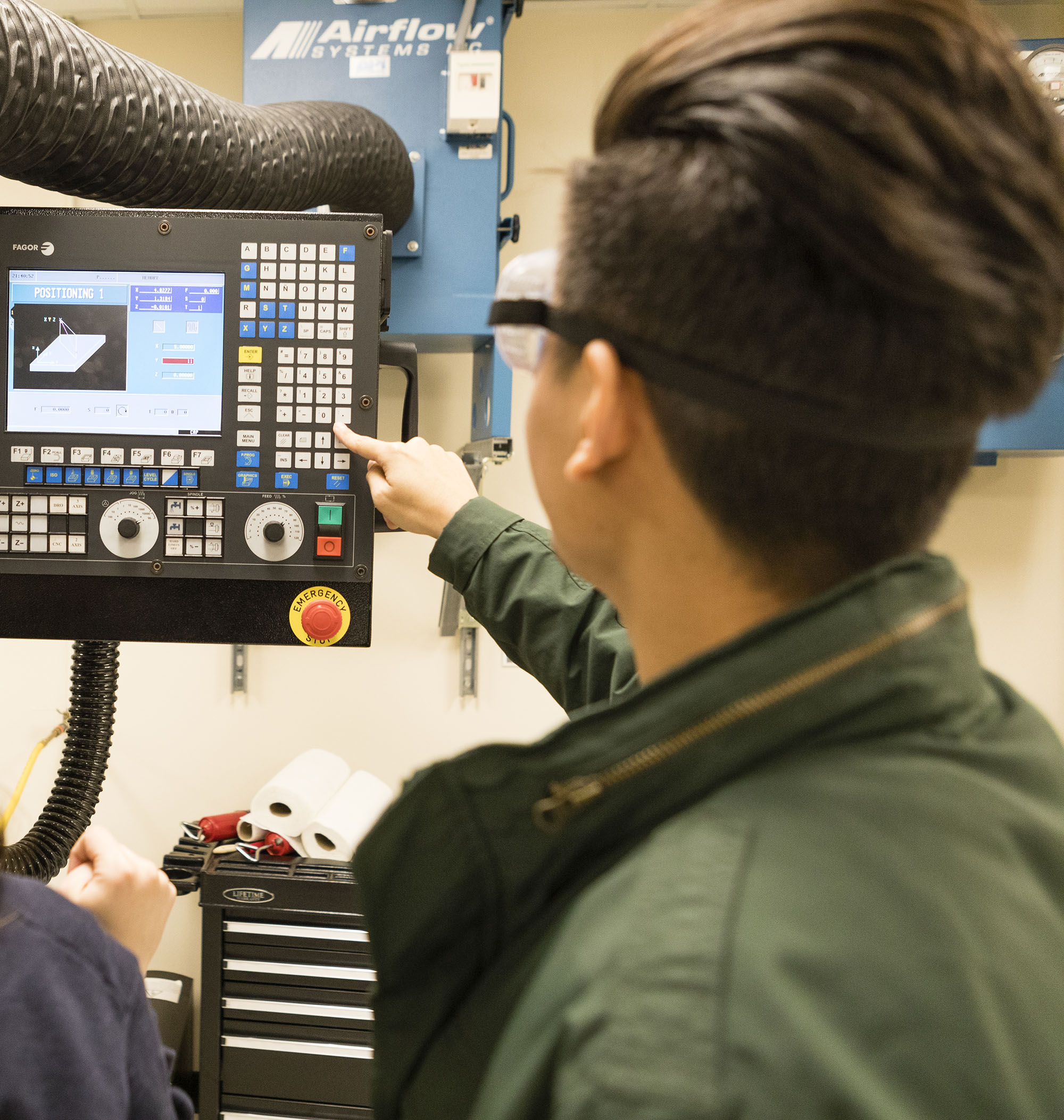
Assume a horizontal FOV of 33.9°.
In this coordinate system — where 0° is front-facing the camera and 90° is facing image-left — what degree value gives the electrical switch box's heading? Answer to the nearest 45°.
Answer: approximately 0°

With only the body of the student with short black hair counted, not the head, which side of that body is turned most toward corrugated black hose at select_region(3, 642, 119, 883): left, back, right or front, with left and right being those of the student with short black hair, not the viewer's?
front

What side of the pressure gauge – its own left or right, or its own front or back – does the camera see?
front

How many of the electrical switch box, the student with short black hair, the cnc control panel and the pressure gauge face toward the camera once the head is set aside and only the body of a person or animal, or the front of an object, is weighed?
3

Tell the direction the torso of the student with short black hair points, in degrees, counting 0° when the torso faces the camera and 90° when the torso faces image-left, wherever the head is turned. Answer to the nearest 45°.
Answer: approximately 135°

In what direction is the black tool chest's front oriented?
toward the camera

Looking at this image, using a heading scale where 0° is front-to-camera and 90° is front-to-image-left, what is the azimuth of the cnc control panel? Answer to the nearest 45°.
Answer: approximately 0°

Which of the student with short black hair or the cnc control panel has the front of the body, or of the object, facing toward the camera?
the cnc control panel

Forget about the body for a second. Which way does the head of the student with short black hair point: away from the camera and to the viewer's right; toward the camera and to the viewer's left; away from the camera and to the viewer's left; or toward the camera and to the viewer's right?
away from the camera and to the viewer's left
